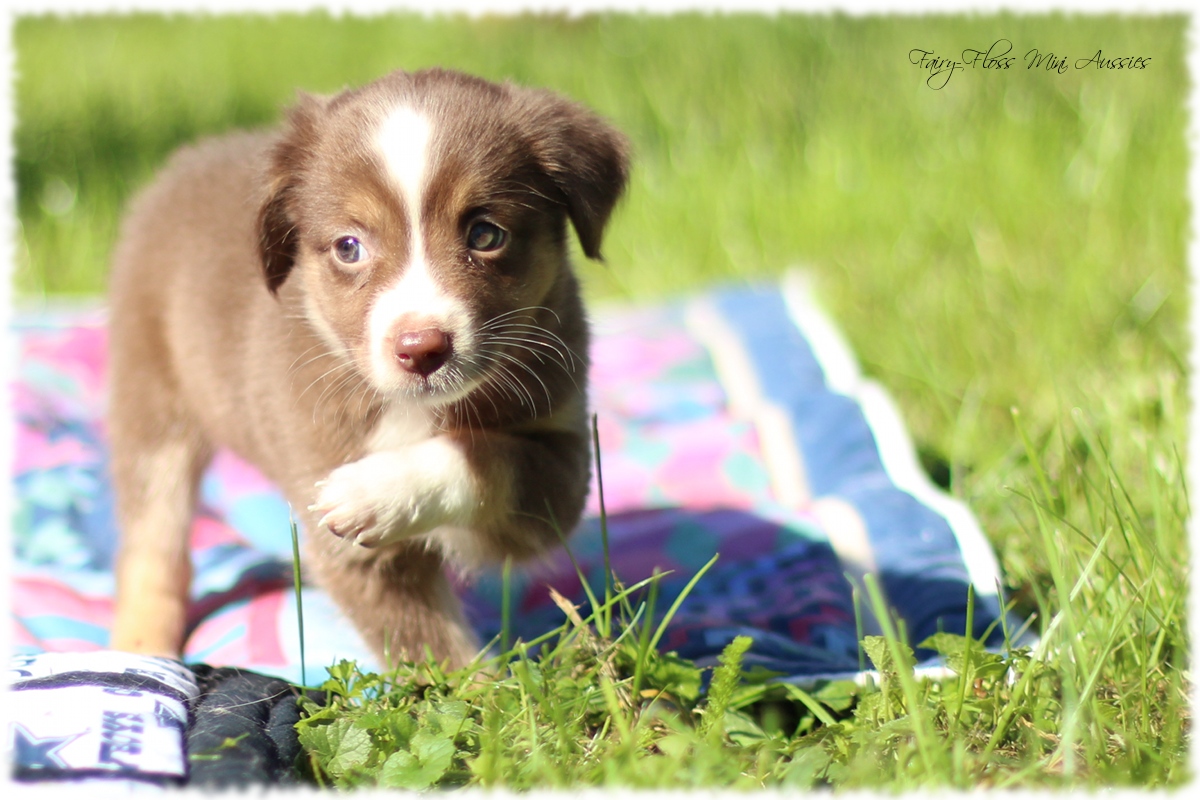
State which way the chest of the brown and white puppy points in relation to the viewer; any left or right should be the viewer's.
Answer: facing the viewer and to the right of the viewer
